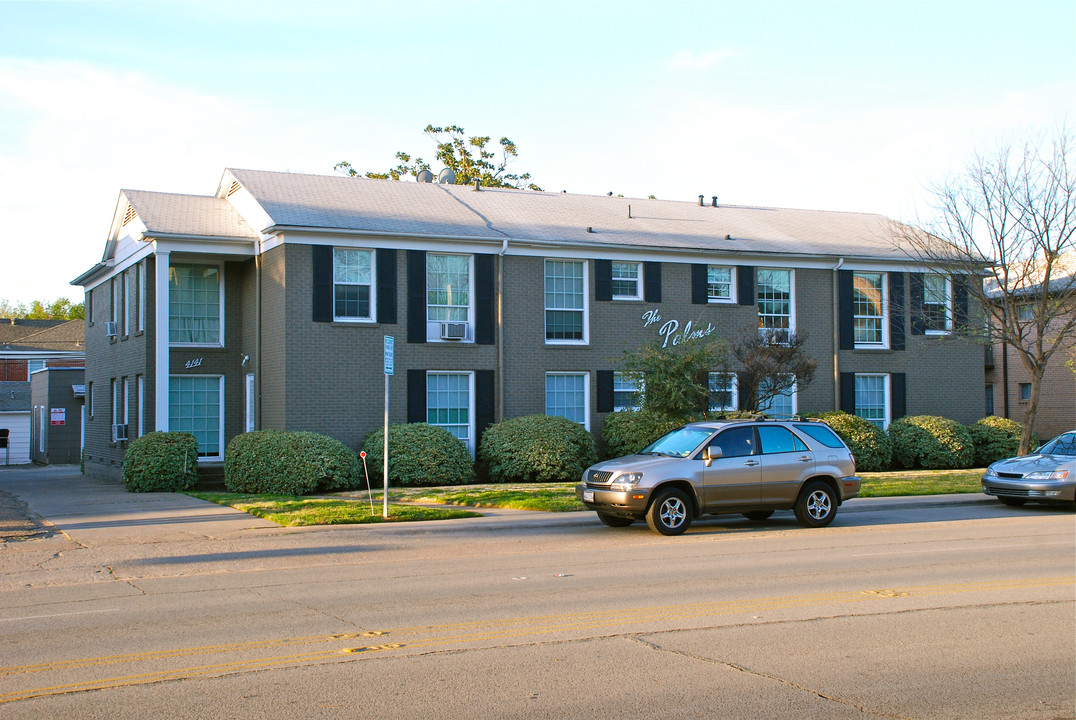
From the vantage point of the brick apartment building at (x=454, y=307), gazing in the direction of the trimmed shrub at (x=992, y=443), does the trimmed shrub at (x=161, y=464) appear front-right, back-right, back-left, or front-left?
back-right

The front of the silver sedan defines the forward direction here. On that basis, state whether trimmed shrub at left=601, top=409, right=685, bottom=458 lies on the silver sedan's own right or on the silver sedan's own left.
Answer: on the silver sedan's own right

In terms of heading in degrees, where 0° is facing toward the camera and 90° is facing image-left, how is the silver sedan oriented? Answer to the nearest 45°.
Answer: approximately 45°

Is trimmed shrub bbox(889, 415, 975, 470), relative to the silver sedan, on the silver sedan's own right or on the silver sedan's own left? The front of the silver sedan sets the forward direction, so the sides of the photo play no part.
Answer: on the silver sedan's own right

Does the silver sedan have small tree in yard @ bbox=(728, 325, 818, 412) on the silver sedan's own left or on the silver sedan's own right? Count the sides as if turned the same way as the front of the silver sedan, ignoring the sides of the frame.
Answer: on the silver sedan's own right

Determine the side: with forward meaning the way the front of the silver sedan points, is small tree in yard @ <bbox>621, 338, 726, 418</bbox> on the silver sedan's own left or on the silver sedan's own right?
on the silver sedan's own right

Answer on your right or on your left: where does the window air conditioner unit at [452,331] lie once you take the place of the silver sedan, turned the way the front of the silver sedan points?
on your right

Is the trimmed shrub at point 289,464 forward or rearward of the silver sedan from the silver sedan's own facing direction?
forward

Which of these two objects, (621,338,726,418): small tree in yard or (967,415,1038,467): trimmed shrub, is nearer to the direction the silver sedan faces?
the small tree in yard
